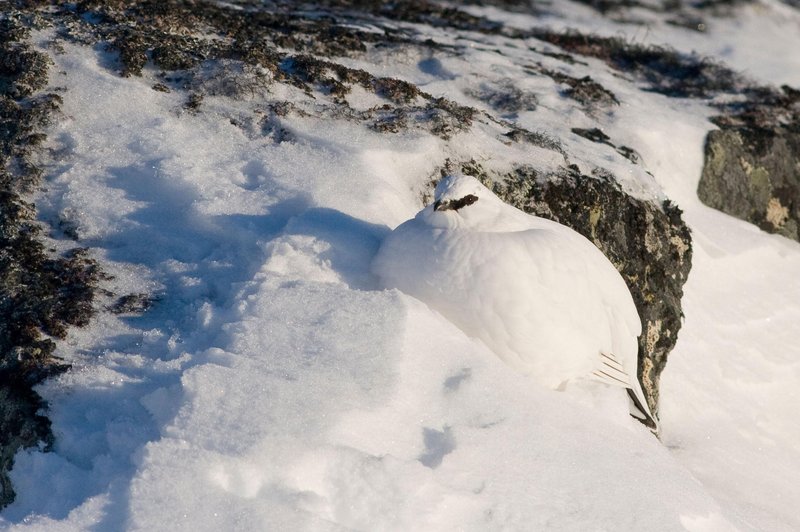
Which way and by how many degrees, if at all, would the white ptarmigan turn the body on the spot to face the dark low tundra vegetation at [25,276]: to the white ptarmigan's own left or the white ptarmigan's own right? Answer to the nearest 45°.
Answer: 0° — it already faces it

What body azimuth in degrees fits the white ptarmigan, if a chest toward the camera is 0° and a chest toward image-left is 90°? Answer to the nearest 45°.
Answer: approximately 90°

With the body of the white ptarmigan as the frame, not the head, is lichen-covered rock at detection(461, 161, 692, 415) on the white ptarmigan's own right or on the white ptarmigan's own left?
on the white ptarmigan's own right

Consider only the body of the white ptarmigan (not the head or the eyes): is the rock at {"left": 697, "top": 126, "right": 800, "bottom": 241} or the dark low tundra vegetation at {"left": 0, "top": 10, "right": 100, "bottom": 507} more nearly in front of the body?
the dark low tundra vegetation

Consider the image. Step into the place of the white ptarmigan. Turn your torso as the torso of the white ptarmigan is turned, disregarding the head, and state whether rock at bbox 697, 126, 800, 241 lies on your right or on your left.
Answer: on your right
